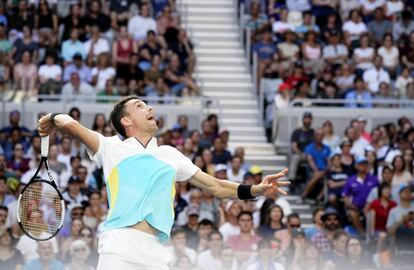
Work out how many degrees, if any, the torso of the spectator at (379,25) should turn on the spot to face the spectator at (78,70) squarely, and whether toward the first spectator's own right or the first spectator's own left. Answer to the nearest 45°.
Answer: approximately 45° to the first spectator's own right

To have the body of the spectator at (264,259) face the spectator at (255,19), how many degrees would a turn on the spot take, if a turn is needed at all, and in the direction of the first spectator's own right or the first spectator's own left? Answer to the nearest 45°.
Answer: approximately 180°
